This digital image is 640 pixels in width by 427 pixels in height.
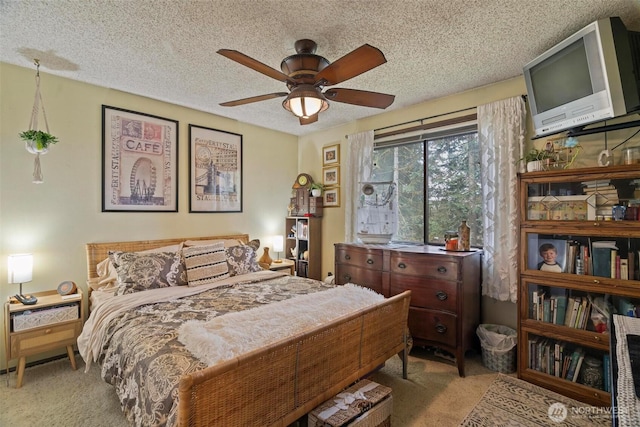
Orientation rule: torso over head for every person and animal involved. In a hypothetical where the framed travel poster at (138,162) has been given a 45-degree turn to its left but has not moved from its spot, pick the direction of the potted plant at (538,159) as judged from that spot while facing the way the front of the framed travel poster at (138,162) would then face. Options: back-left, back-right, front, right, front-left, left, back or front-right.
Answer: front-right

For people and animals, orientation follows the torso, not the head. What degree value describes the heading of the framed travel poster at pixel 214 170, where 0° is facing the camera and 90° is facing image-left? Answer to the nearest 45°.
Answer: approximately 315°

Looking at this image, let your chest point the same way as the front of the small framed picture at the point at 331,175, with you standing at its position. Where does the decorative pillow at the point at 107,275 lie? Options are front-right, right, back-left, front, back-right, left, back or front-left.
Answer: front

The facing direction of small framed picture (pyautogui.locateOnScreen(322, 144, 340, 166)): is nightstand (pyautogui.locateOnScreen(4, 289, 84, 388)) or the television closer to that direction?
the nightstand

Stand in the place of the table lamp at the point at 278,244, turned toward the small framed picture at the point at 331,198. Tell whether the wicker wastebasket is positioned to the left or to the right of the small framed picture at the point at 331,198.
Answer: right

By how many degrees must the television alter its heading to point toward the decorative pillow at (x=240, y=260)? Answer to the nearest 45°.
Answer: approximately 45° to its right

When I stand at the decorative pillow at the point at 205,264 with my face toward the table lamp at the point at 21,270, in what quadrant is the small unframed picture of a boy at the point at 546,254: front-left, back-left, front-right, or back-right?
back-left

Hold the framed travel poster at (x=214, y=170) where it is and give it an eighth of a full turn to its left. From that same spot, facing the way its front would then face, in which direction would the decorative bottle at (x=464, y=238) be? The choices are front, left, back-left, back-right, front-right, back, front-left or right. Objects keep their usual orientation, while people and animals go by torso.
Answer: front-right

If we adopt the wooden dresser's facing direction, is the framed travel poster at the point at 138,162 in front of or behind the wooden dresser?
in front

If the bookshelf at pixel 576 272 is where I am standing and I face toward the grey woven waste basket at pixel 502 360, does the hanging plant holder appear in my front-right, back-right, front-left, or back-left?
front-left

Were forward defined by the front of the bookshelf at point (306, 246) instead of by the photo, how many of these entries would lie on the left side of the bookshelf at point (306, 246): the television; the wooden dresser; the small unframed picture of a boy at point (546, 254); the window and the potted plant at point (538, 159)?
5

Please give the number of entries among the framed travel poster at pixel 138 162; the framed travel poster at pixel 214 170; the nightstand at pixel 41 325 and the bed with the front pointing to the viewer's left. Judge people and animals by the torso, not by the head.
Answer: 0

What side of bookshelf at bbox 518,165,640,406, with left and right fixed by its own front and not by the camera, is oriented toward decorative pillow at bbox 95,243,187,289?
front

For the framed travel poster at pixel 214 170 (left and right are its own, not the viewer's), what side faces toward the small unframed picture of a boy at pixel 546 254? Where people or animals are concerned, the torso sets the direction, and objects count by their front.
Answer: front

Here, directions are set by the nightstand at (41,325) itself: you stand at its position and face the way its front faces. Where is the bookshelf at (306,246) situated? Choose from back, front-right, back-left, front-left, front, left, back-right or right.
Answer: front-left

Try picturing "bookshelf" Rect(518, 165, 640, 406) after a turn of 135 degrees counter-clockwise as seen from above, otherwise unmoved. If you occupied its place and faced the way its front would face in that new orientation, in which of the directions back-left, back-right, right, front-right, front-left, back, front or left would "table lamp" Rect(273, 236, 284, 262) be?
back

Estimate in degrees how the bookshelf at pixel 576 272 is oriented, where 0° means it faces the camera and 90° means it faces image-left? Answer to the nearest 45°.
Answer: approximately 45°
